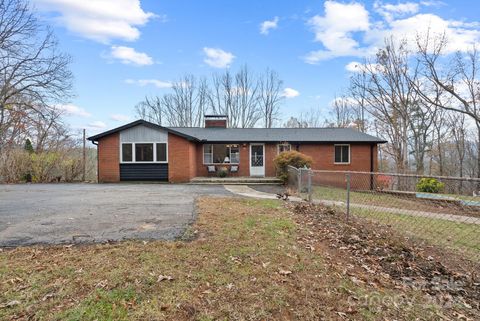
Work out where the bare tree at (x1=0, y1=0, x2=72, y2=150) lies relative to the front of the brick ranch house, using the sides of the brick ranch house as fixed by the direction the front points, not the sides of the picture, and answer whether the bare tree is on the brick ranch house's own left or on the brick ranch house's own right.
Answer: on the brick ranch house's own right

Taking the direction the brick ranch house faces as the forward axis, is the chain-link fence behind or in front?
in front

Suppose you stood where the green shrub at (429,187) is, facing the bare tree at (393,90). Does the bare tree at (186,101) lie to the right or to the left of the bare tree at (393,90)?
left

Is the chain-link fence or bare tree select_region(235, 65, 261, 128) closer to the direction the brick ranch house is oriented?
the chain-link fence

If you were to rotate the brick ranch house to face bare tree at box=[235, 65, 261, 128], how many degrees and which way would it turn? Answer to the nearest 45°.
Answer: approximately 180°

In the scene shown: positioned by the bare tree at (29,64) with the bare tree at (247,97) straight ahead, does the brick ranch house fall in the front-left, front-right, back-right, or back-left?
front-right

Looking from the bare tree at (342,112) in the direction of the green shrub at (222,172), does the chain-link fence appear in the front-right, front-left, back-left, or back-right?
front-left

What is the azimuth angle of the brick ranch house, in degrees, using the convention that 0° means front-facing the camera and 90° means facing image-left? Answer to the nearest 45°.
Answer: approximately 0°

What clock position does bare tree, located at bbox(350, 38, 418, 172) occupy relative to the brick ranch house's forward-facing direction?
The bare tree is roughly at 8 o'clock from the brick ranch house.

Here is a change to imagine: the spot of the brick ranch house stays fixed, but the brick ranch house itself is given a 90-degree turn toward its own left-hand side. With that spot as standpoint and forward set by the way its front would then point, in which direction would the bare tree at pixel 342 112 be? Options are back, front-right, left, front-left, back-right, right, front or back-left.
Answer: front-left

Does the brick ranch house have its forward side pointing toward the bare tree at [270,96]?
no

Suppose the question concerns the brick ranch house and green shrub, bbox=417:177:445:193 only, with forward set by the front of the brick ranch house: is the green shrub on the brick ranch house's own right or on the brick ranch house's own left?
on the brick ranch house's own left

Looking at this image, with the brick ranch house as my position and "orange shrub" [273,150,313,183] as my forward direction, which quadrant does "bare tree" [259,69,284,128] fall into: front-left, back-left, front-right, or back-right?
back-left

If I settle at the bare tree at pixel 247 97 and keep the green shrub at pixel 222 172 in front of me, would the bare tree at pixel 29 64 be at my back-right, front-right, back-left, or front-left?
front-right
